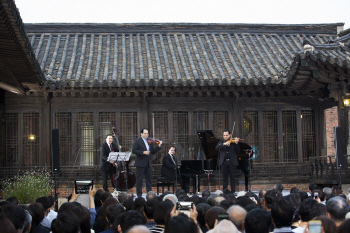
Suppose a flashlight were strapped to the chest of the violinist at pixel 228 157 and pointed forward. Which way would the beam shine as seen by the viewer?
toward the camera

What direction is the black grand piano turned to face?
to the viewer's left

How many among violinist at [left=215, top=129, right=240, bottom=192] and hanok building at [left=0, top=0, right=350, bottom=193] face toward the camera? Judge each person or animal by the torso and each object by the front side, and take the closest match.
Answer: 2

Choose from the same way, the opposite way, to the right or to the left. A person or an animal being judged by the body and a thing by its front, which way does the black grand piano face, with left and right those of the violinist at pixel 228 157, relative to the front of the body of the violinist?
to the right

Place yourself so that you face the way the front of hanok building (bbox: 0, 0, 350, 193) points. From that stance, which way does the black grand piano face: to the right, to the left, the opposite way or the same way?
to the right

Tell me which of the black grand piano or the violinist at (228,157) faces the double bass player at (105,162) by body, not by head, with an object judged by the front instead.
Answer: the black grand piano

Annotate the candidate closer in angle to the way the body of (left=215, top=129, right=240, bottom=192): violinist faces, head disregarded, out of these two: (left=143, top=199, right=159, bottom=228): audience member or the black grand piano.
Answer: the audience member

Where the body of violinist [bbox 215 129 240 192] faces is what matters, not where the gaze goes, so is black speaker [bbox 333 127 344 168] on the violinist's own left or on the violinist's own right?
on the violinist's own left

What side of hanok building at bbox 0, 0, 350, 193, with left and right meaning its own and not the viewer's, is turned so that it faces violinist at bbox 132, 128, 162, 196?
front

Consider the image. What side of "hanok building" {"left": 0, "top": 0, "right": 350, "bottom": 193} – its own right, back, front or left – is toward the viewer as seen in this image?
front

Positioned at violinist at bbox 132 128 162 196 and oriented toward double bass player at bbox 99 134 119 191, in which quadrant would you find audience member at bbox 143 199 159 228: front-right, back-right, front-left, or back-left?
back-left

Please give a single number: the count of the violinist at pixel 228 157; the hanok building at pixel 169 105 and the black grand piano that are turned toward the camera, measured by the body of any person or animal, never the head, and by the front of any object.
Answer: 2

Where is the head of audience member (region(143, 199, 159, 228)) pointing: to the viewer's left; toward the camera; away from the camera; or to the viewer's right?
away from the camera

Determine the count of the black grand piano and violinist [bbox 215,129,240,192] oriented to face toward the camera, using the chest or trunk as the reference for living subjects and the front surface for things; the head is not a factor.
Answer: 1

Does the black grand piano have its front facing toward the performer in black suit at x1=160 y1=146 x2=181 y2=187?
yes
